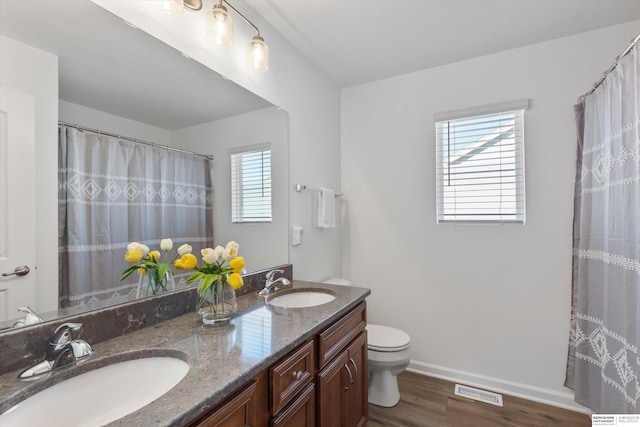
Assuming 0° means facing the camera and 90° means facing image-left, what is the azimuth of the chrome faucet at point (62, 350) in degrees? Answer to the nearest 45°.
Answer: approximately 315°

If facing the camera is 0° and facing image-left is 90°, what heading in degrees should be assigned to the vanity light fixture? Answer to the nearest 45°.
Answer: approximately 315°

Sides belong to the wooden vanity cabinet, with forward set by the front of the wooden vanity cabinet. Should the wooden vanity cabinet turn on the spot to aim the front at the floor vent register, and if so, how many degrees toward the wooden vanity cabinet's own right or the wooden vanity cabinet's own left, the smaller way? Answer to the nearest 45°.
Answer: approximately 90° to the wooden vanity cabinet's own left

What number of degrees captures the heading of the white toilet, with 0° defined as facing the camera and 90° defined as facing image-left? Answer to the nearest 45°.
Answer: approximately 270°

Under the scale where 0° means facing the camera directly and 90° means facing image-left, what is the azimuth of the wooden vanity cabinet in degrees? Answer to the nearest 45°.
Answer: approximately 315°

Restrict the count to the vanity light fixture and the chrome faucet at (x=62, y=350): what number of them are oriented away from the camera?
0

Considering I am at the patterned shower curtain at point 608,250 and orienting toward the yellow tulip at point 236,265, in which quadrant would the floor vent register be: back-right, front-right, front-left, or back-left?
front-right
